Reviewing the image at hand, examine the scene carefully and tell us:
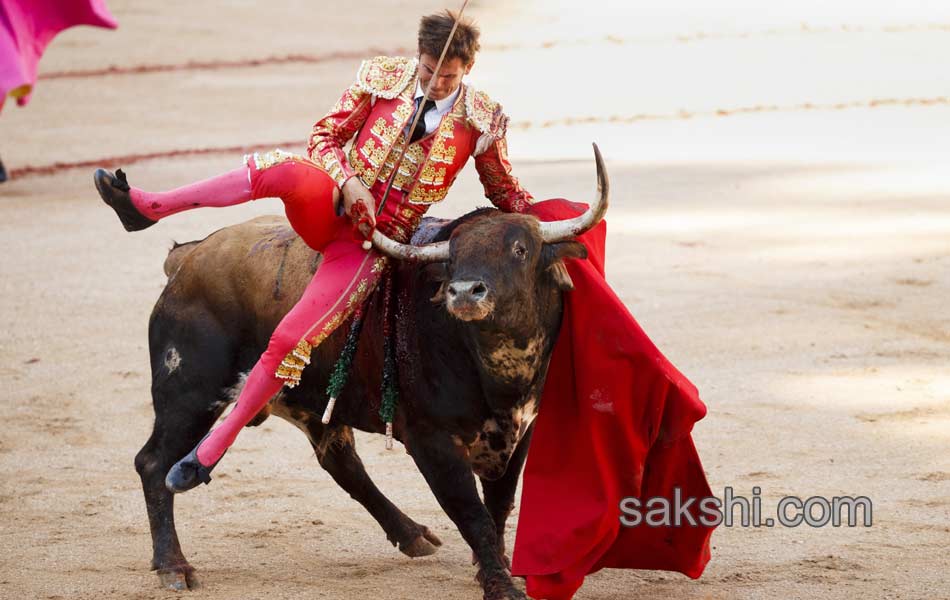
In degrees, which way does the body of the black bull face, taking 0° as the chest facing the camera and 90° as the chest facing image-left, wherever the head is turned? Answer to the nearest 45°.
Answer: approximately 315°
